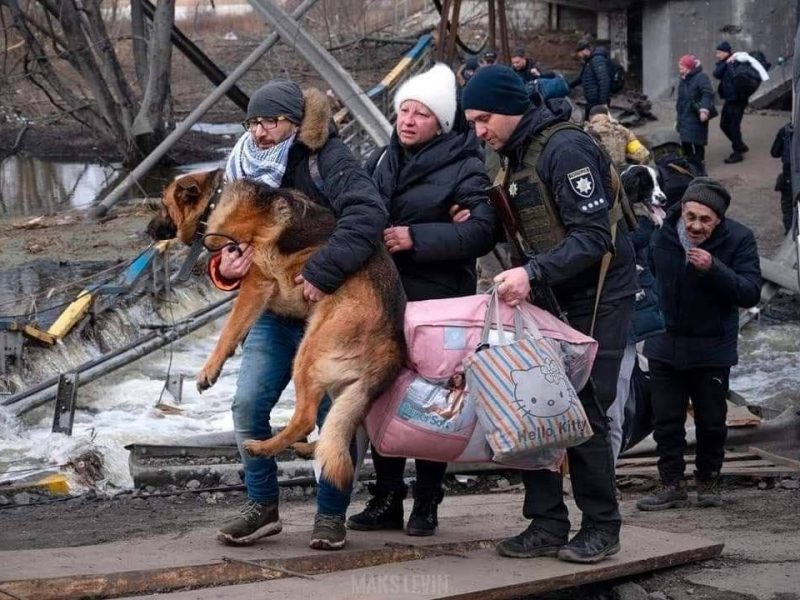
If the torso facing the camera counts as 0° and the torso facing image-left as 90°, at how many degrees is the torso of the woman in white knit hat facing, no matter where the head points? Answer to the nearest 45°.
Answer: approximately 45°

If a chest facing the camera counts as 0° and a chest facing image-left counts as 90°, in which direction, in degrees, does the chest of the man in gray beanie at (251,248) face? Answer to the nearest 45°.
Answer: approximately 45°

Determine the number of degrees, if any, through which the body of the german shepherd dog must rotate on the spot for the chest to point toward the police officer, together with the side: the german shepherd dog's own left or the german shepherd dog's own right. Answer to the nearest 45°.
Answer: approximately 180°

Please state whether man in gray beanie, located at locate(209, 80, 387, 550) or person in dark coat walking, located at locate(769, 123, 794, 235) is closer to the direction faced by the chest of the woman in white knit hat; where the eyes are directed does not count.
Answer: the man in gray beanie

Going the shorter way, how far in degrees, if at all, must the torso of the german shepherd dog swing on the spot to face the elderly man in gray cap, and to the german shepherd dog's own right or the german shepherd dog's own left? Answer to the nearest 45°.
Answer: approximately 135° to the german shepherd dog's own right

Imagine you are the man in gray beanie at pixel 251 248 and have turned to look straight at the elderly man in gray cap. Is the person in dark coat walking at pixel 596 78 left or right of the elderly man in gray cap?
left

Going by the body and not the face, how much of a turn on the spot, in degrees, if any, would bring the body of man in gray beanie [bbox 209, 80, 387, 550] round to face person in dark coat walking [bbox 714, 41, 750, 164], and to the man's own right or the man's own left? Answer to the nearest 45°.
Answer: approximately 180°

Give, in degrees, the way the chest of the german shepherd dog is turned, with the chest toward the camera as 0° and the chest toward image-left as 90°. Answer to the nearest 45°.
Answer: approximately 90°

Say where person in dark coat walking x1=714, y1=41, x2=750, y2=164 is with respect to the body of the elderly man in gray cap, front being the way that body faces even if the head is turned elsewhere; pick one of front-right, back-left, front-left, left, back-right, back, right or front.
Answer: back-right
